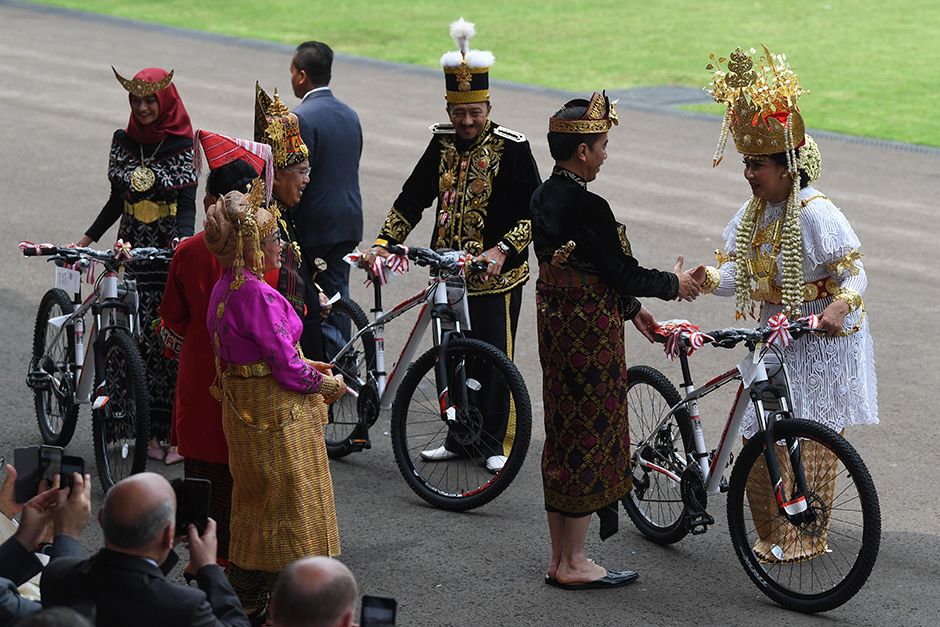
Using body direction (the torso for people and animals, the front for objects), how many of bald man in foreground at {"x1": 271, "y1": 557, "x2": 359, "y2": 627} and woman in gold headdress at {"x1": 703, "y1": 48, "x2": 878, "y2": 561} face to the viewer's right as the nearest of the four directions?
0

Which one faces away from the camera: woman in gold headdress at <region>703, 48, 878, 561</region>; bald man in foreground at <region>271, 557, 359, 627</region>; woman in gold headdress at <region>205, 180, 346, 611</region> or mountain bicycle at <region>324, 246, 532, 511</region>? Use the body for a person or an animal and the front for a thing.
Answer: the bald man in foreground

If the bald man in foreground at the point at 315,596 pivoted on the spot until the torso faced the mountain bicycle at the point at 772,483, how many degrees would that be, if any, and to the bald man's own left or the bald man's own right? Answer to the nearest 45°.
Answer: approximately 45° to the bald man's own right

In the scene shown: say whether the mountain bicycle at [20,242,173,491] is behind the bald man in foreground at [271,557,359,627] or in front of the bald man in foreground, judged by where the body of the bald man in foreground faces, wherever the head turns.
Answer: in front

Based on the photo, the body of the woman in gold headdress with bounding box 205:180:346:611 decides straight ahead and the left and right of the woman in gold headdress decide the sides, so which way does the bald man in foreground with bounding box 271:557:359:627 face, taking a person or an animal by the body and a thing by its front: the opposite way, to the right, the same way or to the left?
to the left

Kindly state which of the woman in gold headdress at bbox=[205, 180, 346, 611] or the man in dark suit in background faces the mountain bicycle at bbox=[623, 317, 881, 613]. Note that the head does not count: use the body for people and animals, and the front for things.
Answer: the woman in gold headdress

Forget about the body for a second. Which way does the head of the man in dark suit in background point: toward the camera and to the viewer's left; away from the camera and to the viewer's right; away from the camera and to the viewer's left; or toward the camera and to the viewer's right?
away from the camera and to the viewer's left

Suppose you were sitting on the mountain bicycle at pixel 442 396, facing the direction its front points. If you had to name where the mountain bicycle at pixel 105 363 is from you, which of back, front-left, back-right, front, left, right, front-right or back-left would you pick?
back-right

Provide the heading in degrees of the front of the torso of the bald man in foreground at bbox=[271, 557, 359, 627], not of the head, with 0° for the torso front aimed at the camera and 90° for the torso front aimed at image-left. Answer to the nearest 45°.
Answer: approximately 180°

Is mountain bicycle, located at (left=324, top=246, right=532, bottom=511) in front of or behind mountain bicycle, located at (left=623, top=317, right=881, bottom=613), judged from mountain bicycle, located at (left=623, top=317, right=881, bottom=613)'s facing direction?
behind

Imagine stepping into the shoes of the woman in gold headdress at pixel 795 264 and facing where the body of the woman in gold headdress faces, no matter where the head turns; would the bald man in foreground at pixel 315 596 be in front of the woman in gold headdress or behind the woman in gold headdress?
in front

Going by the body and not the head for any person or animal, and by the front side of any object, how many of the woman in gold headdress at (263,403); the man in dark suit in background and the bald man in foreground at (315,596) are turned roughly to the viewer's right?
1

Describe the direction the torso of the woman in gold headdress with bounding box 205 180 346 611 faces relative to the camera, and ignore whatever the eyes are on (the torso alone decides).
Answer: to the viewer's right

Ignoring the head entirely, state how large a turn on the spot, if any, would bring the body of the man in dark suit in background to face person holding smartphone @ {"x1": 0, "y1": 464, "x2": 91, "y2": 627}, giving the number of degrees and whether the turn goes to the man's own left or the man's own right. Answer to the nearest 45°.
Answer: approximately 135° to the man's own left
